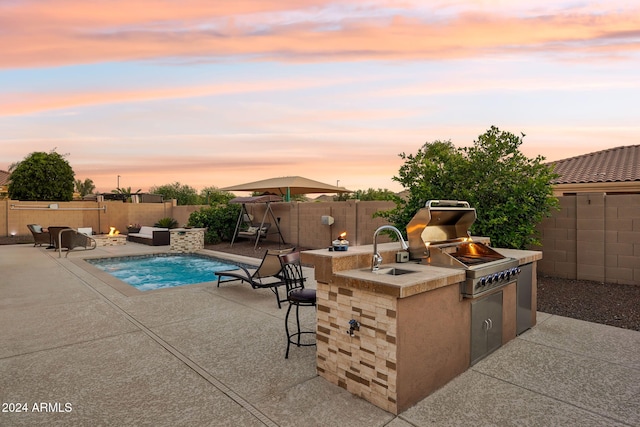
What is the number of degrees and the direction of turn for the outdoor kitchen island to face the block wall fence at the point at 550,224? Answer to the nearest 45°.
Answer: approximately 90° to its left

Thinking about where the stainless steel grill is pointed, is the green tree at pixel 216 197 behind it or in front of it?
behind

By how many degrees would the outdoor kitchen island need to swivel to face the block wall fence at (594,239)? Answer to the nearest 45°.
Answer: approximately 90° to its left
